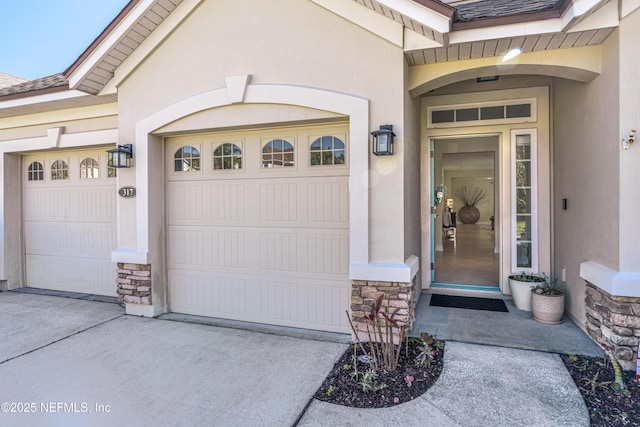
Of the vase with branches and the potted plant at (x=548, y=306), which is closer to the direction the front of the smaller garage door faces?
the potted plant

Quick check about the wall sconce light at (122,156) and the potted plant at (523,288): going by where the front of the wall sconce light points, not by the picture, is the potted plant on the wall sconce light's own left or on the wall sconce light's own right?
on the wall sconce light's own left

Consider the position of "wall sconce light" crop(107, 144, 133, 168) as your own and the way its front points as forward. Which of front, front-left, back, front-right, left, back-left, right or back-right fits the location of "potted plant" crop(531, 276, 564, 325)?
left

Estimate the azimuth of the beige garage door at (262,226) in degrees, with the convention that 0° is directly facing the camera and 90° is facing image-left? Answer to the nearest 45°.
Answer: approximately 45°

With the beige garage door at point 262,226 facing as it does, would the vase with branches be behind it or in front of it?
behind

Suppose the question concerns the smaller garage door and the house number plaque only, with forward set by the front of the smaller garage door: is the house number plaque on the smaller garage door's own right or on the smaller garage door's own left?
on the smaller garage door's own left

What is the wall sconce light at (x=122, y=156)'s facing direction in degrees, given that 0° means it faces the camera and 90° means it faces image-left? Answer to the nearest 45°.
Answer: approximately 45°

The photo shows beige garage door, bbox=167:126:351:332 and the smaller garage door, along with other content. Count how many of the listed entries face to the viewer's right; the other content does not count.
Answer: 0

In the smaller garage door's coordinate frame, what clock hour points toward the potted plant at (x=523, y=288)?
The potted plant is roughly at 9 o'clock from the smaller garage door.

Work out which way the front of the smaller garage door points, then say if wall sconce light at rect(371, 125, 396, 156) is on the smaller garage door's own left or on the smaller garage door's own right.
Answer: on the smaller garage door's own left

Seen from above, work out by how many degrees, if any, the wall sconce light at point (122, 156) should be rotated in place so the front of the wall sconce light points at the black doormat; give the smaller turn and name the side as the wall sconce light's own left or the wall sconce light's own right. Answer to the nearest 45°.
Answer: approximately 90° to the wall sconce light's own left

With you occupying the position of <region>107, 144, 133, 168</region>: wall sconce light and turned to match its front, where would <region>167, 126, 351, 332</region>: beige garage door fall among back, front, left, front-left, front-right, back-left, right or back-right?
left
